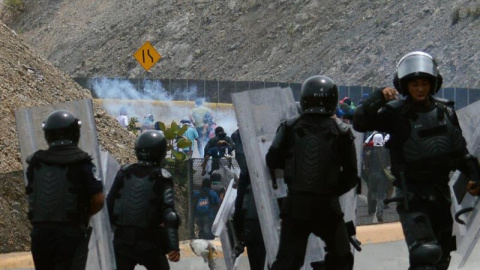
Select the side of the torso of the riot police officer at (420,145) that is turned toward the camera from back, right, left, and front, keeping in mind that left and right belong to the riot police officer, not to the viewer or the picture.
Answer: front

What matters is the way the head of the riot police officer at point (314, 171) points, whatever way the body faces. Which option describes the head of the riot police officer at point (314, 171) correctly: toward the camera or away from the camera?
away from the camera

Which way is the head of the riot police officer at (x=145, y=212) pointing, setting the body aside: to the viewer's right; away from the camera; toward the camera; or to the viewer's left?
away from the camera

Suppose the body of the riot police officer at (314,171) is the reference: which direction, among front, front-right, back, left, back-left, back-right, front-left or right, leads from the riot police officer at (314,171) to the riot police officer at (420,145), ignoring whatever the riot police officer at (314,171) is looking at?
right

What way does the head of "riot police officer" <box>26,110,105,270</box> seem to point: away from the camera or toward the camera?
away from the camera

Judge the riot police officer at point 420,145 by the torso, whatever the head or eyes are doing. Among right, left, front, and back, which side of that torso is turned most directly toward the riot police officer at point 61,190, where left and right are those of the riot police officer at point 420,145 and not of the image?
right

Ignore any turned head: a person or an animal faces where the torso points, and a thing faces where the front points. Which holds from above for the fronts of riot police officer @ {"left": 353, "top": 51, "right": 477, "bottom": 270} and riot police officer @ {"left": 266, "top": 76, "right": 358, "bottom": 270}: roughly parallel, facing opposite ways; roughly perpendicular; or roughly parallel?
roughly parallel, facing opposite ways

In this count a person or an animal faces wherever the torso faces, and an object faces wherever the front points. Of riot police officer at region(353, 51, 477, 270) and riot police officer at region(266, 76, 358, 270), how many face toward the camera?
1

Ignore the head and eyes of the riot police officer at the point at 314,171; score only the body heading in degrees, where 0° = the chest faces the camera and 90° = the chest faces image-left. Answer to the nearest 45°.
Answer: approximately 180°

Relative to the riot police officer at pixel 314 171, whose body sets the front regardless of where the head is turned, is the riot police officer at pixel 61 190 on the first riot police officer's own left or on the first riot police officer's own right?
on the first riot police officer's own left

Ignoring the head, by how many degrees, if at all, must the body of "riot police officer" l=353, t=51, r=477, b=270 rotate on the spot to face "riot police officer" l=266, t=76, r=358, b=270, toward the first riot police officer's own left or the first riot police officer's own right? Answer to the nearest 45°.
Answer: approximately 90° to the first riot police officer's own right
